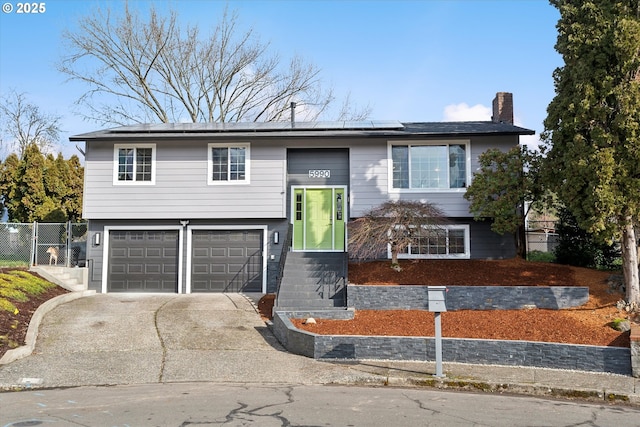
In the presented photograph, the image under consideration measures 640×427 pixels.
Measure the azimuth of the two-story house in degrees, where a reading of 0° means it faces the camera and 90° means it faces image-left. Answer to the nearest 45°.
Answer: approximately 0°

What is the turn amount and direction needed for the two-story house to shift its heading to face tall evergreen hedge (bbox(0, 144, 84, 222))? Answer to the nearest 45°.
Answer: approximately 135° to its right

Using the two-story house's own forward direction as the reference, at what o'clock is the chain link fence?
The chain link fence is roughly at 3 o'clock from the two-story house.

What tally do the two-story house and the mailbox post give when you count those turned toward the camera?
2

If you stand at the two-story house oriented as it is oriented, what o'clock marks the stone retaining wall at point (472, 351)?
The stone retaining wall is roughly at 11 o'clock from the two-story house.

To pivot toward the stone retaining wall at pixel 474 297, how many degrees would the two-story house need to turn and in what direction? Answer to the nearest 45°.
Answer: approximately 45° to its left

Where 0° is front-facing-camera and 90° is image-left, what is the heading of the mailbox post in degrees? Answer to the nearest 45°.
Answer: approximately 0°

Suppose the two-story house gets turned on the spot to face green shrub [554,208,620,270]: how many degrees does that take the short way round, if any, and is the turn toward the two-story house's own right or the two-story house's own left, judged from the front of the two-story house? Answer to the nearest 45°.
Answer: approximately 90° to the two-story house's own left

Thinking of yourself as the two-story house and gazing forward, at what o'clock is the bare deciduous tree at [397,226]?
The bare deciduous tree is roughly at 10 o'clock from the two-story house.

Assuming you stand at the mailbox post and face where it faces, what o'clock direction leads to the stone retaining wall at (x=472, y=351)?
The stone retaining wall is roughly at 7 o'clock from the mailbox post.
